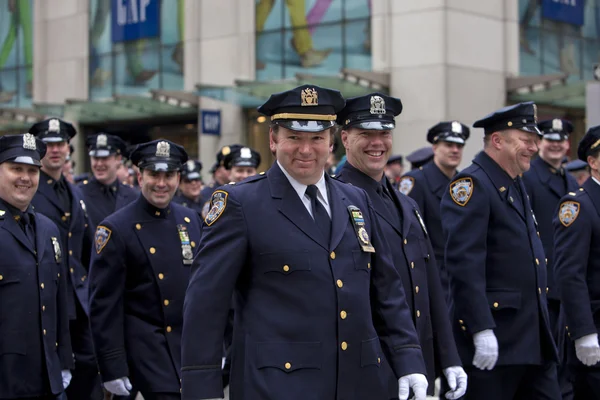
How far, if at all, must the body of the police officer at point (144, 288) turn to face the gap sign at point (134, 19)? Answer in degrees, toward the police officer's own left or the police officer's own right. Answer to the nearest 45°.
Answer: approximately 135° to the police officer's own left

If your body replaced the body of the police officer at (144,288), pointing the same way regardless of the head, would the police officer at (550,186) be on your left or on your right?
on your left
